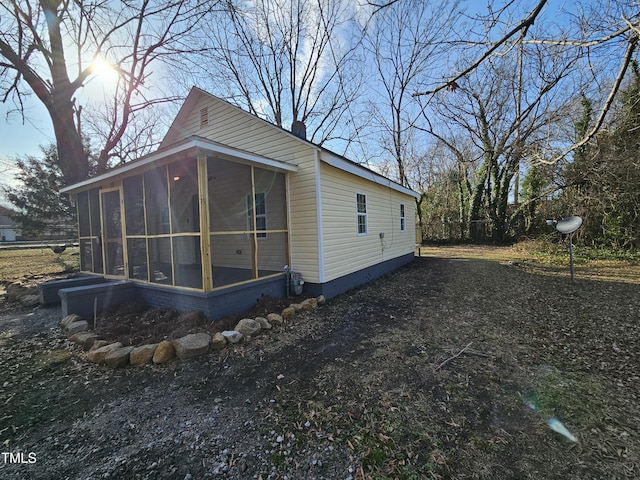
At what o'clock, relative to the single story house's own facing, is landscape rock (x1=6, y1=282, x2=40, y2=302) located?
The landscape rock is roughly at 2 o'clock from the single story house.

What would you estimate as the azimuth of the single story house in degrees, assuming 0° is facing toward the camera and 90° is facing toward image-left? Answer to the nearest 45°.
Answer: approximately 45°

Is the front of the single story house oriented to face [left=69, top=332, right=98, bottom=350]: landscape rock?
yes

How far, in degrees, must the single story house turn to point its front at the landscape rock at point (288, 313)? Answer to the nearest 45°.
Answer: approximately 90° to its left
